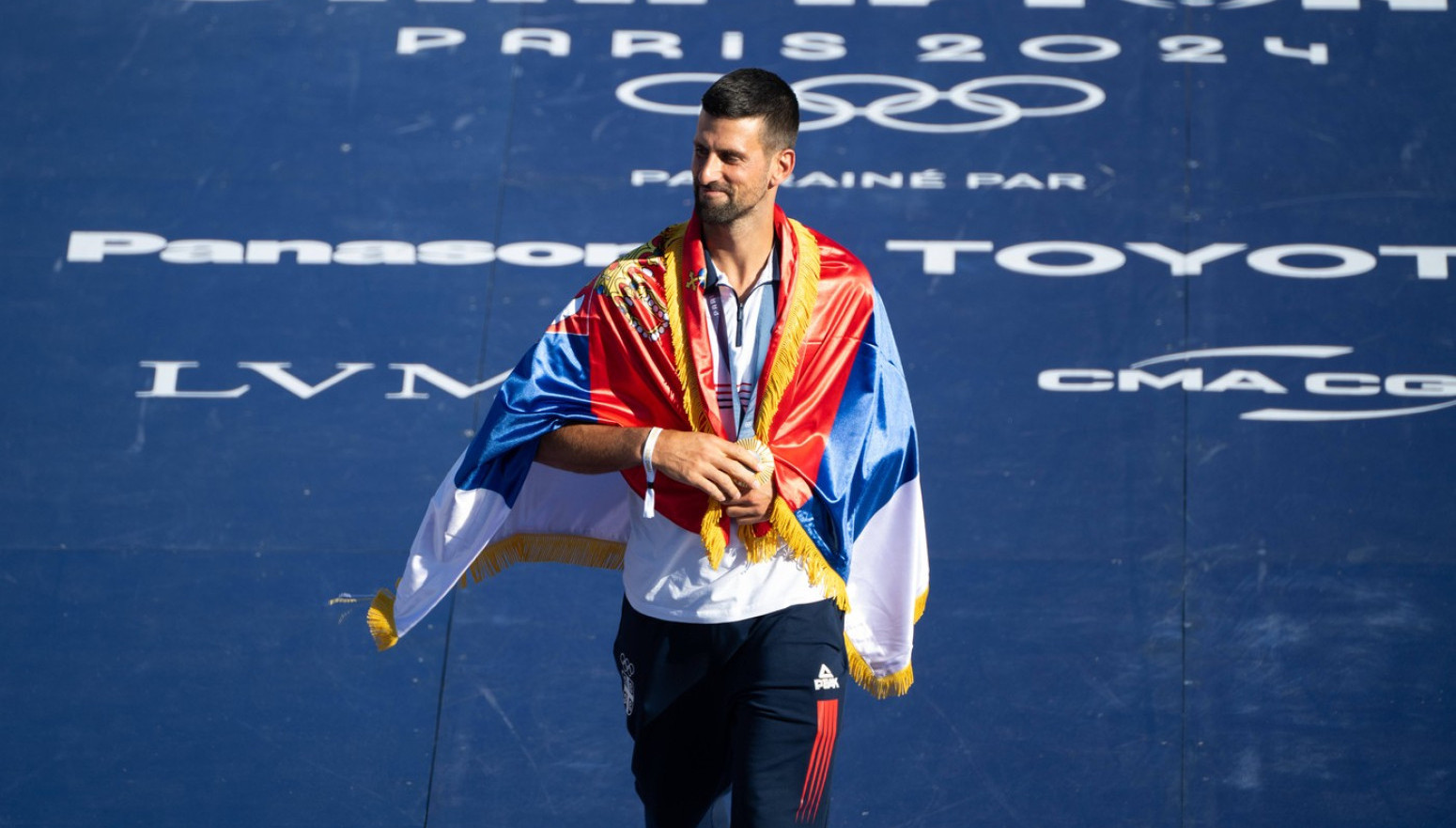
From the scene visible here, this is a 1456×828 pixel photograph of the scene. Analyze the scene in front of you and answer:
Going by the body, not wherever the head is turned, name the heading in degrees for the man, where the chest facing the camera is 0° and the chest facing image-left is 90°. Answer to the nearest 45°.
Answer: approximately 0°
